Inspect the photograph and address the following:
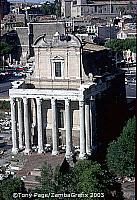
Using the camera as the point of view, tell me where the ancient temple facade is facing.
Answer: facing the viewer

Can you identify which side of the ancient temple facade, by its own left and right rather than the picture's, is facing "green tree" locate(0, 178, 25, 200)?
front

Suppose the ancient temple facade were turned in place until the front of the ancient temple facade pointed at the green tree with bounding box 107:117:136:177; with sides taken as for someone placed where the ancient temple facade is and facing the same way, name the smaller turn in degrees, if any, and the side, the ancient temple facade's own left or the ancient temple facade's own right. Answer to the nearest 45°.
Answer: approximately 45° to the ancient temple facade's own left
